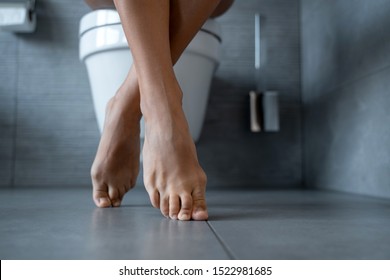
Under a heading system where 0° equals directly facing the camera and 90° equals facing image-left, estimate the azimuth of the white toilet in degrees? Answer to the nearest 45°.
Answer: approximately 0°
